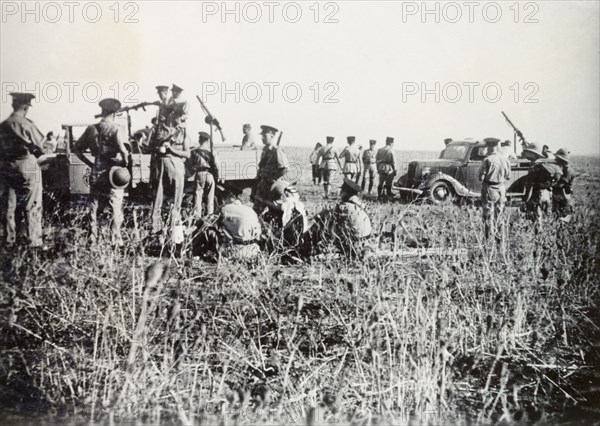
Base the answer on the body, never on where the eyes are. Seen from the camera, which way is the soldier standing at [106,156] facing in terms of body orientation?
away from the camera

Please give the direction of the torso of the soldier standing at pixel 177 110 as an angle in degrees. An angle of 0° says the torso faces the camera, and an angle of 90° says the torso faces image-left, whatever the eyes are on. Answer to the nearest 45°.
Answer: approximately 45°

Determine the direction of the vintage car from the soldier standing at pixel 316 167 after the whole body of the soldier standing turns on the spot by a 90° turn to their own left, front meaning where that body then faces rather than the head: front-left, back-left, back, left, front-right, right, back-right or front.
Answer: back-right

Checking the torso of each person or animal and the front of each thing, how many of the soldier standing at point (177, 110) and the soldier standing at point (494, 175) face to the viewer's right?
0

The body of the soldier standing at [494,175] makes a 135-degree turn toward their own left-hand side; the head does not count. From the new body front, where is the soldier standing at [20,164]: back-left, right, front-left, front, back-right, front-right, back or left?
front

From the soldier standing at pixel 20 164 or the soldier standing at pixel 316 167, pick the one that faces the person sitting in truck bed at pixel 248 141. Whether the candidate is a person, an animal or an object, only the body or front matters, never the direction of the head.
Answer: the soldier standing at pixel 20 164

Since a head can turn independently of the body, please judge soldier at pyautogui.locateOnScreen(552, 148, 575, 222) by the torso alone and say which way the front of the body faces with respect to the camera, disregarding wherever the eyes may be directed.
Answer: to the viewer's left

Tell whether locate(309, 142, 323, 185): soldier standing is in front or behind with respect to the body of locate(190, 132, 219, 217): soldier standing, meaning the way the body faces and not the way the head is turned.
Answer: in front

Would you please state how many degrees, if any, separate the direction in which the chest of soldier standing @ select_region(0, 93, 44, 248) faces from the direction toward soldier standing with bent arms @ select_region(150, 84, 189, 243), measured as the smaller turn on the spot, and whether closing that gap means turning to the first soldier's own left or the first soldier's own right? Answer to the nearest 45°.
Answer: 0° — they already face them

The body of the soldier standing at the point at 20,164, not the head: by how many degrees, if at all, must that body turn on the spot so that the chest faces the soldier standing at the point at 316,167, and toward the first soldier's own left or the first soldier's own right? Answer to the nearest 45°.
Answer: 0° — they already face them
